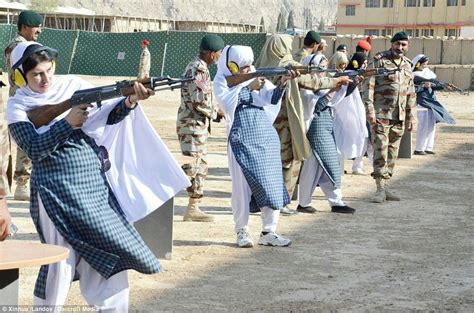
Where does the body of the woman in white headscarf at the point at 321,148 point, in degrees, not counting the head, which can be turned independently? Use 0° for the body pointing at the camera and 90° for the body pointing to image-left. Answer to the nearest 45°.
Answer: approximately 270°

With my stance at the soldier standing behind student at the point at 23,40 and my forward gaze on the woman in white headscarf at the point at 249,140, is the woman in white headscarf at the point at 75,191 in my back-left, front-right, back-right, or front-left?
front-right

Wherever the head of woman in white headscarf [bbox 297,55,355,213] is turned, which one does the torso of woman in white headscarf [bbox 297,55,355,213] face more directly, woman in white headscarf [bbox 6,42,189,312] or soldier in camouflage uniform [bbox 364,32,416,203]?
the soldier in camouflage uniform

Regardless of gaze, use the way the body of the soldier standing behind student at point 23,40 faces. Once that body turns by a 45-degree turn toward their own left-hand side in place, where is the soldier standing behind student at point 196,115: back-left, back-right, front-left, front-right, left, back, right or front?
right

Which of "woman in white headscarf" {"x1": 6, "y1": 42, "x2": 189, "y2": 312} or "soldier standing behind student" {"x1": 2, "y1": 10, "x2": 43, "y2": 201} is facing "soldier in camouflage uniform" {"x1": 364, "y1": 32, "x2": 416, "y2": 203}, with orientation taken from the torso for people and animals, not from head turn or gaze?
the soldier standing behind student

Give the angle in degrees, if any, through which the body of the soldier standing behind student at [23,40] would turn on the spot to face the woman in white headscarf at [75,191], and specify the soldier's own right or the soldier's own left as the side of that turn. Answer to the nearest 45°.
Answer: approximately 90° to the soldier's own right

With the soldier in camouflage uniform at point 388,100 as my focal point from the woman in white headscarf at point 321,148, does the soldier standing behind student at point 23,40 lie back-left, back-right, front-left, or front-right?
back-left

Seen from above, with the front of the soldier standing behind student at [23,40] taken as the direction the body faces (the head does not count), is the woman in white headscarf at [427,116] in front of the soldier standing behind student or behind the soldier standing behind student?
in front

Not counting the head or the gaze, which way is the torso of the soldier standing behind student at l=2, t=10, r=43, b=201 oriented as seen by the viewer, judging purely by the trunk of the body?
to the viewer's right
